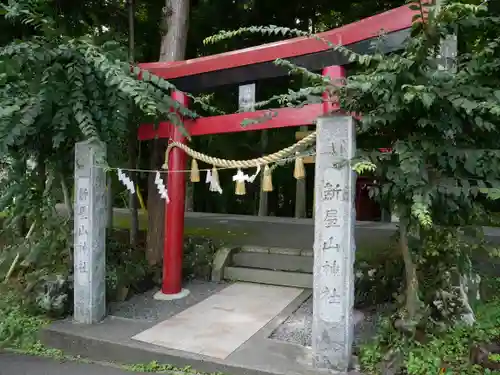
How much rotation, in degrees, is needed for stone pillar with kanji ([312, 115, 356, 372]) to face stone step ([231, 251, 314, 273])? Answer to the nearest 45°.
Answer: approximately 180°

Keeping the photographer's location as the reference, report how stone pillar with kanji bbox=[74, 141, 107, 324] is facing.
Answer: facing the viewer and to the left of the viewer

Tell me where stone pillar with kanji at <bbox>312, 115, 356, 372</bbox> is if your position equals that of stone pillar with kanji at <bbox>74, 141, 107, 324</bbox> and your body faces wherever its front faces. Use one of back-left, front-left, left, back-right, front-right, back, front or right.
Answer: left

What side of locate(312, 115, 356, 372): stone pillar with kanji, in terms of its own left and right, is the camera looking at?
front

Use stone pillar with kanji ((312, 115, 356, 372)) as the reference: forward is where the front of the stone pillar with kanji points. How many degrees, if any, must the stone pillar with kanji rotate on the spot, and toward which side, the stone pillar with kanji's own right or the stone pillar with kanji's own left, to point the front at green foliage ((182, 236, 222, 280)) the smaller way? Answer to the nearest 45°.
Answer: approximately 135° to the stone pillar with kanji's own right

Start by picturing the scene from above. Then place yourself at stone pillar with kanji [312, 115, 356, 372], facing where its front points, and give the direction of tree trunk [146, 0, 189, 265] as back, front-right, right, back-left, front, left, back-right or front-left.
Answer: back-right

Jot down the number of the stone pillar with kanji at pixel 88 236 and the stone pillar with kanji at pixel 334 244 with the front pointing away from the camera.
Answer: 0

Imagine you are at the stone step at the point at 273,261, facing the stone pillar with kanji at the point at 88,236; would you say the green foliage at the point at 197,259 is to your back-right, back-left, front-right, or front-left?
front-right

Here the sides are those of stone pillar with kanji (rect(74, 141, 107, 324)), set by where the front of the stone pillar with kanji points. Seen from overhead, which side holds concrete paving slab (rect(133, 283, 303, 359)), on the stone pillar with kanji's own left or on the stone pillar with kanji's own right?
on the stone pillar with kanji's own left
